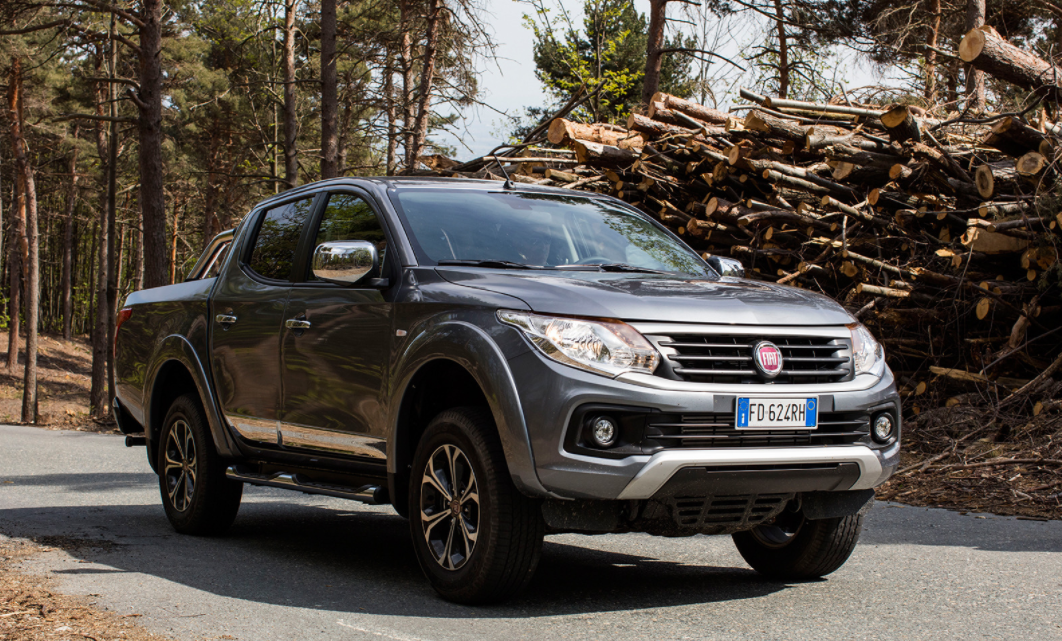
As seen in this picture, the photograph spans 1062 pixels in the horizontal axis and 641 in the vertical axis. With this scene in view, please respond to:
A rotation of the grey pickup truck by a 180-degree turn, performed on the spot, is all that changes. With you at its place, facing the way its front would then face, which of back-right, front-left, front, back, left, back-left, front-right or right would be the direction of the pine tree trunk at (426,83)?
front-right

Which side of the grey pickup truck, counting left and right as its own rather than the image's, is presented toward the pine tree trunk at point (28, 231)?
back

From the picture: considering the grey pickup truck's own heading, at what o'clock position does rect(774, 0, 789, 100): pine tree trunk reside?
The pine tree trunk is roughly at 8 o'clock from the grey pickup truck.

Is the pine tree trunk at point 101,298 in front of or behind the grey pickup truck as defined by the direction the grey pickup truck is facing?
behind

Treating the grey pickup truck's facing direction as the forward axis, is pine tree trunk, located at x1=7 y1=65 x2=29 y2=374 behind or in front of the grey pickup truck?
behind

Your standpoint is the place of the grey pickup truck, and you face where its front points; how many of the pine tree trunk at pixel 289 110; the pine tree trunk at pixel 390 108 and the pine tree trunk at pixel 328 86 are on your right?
0

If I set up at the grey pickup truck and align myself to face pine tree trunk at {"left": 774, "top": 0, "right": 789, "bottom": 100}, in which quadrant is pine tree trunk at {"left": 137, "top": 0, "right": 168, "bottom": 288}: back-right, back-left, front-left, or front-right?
front-left

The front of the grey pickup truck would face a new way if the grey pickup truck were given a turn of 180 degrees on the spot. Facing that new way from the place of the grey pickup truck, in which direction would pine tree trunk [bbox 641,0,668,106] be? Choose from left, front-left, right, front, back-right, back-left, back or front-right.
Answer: front-right

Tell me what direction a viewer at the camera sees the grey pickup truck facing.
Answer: facing the viewer and to the right of the viewer

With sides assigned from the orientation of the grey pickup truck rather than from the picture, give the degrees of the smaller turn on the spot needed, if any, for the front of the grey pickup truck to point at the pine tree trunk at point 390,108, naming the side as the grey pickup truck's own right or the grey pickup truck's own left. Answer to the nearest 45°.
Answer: approximately 135° to the grey pickup truck's own left
